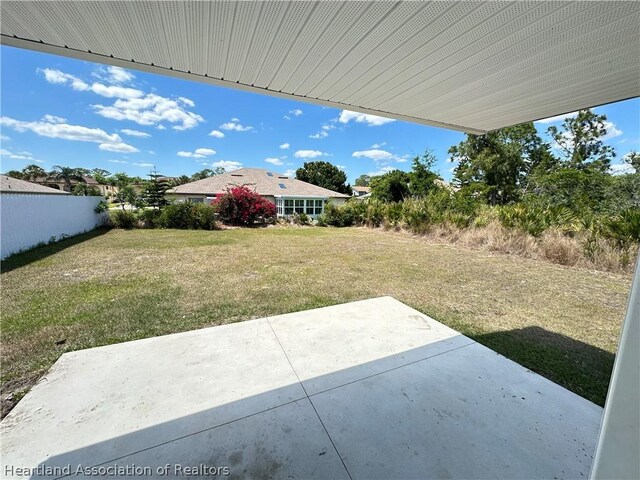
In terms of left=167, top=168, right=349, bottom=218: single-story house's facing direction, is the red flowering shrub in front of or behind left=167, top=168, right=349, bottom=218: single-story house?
behind

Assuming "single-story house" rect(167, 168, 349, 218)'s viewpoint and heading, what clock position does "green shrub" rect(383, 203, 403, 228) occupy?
The green shrub is roughly at 5 o'clock from the single-story house.

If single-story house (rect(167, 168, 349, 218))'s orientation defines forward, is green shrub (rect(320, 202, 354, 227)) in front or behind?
behind

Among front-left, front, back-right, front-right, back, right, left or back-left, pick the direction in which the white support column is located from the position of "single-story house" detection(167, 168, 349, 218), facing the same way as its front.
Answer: back

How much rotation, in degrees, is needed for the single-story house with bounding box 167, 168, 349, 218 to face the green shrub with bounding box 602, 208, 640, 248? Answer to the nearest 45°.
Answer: approximately 135° to its right

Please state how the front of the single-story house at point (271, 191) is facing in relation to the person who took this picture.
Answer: facing away from the viewer

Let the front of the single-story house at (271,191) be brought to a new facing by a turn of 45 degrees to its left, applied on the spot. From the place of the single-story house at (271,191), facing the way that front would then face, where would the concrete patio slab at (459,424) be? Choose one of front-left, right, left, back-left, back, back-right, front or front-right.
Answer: back-left

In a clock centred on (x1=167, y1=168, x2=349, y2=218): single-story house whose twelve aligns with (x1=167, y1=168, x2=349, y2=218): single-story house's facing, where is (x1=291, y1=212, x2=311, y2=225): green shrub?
The green shrub is roughly at 5 o'clock from the single-story house.

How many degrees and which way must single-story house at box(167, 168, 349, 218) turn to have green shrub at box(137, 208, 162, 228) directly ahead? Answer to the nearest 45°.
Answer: approximately 135° to its left
